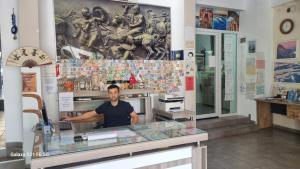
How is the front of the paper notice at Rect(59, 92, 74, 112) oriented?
toward the camera

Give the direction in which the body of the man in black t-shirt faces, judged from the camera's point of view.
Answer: toward the camera

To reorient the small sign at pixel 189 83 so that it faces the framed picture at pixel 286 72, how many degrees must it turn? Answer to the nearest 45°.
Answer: approximately 135° to its left

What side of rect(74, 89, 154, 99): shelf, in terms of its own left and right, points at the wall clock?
left

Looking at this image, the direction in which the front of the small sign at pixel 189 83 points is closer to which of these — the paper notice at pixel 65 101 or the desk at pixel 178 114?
the desk

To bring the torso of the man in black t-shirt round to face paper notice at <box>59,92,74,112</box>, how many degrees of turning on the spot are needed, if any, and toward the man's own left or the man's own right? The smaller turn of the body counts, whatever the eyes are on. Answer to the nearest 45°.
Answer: approximately 90° to the man's own right

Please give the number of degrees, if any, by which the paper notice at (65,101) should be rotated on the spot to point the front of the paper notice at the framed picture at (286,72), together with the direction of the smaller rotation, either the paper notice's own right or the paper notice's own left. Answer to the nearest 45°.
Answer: approximately 90° to the paper notice's own left

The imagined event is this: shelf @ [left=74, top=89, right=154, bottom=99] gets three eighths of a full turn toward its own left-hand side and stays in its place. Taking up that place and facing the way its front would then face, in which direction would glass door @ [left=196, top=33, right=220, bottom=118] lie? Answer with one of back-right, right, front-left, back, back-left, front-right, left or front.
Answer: front

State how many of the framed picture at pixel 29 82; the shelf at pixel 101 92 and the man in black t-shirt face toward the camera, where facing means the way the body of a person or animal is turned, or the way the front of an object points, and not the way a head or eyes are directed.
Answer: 3

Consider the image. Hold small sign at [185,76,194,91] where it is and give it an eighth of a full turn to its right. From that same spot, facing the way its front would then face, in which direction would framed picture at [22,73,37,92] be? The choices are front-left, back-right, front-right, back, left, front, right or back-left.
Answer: front

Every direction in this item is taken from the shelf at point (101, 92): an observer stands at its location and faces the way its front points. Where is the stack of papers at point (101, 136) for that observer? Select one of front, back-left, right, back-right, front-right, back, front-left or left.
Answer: front

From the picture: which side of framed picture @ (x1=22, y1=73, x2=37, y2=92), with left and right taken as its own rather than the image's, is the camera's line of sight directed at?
front

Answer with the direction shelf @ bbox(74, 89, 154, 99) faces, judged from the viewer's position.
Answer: facing the viewer
